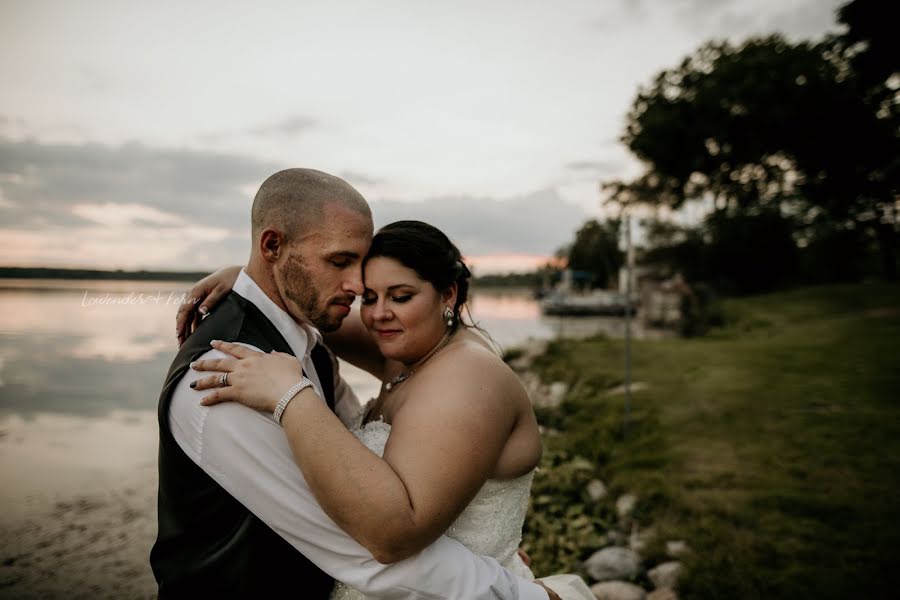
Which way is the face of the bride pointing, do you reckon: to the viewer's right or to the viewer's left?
to the viewer's left

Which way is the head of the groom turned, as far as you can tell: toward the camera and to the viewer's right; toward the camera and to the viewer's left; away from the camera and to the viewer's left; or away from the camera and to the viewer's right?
toward the camera and to the viewer's right

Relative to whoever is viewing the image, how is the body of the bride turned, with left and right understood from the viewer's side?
facing to the left of the viewer

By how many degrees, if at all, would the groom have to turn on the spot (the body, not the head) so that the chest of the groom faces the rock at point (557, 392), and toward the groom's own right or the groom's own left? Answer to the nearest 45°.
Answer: approximately 45° to the groom's own left

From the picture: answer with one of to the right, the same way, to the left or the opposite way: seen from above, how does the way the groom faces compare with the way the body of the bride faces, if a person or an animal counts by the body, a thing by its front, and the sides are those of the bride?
the opposite way

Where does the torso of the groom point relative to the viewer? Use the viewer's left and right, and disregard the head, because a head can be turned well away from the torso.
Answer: facing to the right of the viewer
